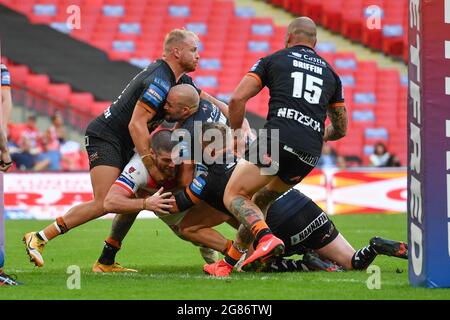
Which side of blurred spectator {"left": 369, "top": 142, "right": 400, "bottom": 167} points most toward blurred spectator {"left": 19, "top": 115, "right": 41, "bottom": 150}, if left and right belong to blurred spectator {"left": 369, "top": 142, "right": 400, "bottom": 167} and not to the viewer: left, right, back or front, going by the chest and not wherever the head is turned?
right

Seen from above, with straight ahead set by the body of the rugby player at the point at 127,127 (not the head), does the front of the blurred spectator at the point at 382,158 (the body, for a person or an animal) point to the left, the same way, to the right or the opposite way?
to the right

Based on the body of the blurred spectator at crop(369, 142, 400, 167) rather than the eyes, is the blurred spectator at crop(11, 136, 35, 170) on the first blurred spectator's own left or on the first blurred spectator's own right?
on the first blurred spectator's own right

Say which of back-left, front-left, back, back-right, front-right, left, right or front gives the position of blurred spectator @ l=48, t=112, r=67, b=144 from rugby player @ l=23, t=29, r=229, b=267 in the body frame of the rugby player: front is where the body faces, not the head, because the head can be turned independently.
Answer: left

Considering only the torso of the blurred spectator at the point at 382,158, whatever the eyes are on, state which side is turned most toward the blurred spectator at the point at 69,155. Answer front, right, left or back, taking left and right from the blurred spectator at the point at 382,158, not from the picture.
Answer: right

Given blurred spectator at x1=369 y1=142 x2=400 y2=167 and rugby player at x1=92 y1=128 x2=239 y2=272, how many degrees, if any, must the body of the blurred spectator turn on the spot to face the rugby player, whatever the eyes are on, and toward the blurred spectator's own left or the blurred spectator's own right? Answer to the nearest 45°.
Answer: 0° — they already face them

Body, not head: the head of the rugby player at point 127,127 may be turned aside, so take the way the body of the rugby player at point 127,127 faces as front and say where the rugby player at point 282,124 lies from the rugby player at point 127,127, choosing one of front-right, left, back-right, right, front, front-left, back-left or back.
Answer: front-right

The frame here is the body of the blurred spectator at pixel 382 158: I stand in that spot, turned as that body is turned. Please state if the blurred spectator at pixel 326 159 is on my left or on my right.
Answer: on my right

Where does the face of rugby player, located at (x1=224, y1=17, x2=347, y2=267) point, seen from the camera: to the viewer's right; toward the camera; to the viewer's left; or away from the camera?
away from the camera

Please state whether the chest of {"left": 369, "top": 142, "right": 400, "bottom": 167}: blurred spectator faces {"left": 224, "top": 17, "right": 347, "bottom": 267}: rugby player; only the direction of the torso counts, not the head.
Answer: yes

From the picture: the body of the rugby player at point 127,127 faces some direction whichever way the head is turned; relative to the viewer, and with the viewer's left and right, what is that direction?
facing to the right of the viewer

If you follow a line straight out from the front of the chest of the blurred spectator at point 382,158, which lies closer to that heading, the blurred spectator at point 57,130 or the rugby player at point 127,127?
the rugby player
